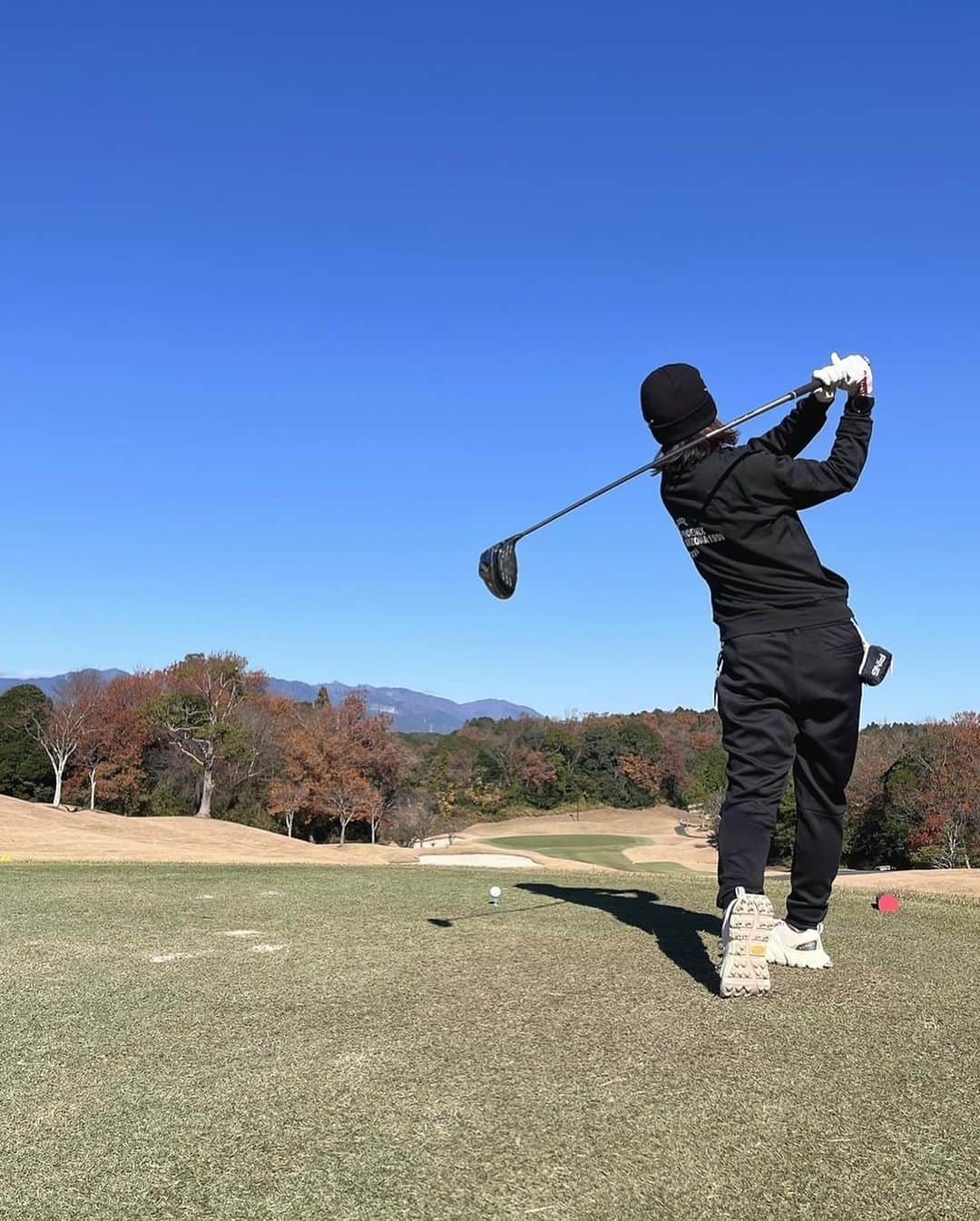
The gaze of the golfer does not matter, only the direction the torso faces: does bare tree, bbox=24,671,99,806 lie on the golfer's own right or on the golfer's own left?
on the golfer's own left

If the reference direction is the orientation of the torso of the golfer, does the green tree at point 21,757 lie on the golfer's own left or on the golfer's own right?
on the golfer's own left

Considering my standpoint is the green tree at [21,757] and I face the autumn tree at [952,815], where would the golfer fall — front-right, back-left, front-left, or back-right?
front-right

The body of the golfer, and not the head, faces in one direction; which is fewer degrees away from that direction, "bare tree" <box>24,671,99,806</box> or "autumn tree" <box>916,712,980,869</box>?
the autumn tree

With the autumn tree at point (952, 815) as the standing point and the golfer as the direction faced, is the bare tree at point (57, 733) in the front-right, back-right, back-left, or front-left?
front-right

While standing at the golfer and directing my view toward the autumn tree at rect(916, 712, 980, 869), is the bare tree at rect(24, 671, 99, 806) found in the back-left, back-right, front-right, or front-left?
front-left

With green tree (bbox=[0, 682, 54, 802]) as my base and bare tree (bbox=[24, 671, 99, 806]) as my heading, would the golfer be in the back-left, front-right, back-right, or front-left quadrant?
front-right

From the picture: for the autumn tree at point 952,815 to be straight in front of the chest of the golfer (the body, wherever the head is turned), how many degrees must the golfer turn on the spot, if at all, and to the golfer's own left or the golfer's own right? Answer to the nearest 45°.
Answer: approximately 45° to the golfer's own left

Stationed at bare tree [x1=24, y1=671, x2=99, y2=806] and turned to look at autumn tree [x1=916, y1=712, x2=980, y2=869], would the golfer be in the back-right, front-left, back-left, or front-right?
front-right

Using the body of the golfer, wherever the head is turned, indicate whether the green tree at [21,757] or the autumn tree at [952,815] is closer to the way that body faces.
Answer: the autumn tree

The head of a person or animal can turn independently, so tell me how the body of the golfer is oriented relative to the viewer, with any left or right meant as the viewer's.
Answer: facing away from the viewer and to the right of the viewer
